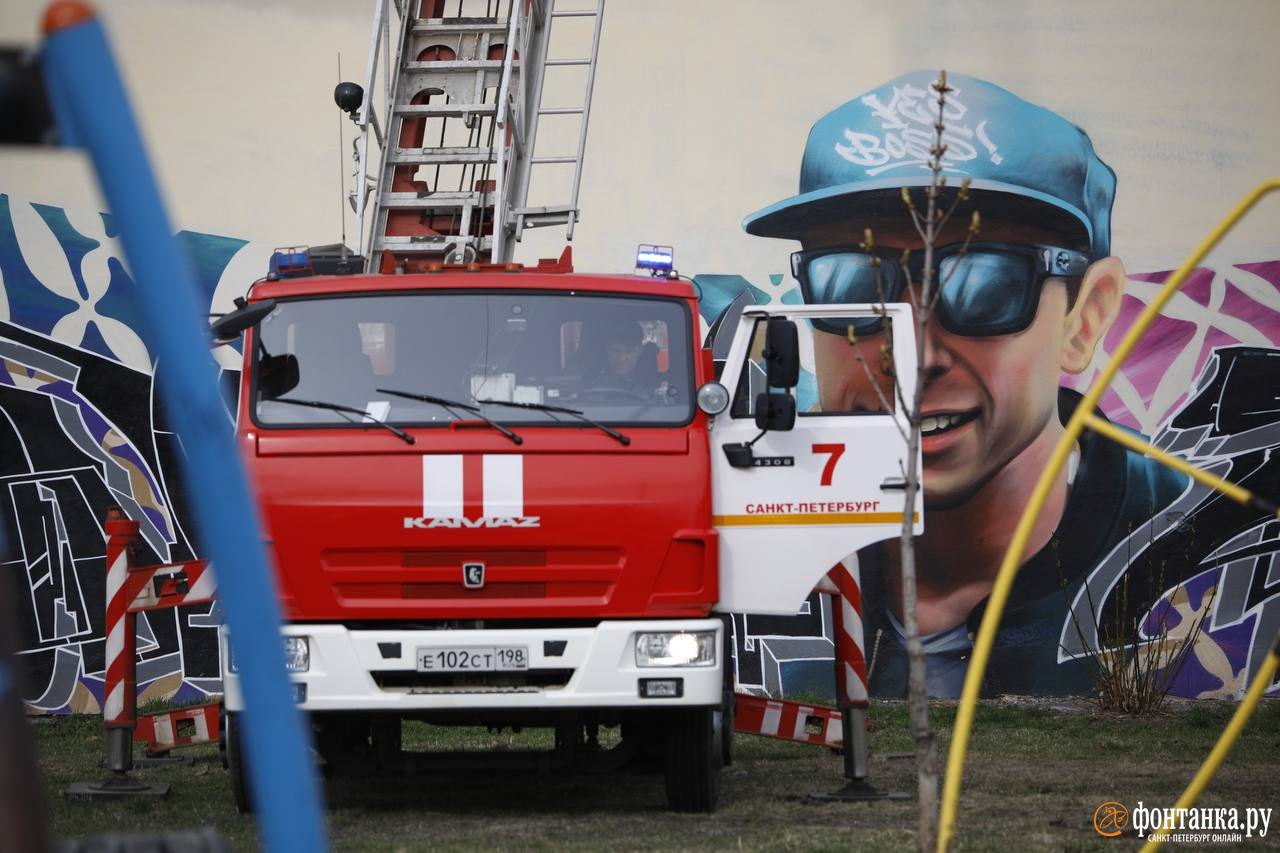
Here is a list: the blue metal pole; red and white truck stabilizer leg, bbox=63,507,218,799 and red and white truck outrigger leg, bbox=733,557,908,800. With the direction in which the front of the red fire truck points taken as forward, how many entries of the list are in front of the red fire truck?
1

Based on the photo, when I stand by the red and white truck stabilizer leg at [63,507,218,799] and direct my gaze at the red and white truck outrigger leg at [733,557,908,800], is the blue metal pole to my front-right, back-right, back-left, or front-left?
front-right

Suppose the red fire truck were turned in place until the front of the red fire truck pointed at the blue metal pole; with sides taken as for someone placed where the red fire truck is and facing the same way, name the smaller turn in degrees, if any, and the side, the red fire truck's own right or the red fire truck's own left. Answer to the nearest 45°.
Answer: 0° — it already faces it

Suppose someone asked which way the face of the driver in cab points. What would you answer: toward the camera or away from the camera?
toward the camera

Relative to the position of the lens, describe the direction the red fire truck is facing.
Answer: facing the viewer

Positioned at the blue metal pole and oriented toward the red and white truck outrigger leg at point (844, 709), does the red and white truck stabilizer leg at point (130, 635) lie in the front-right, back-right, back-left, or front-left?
front-left
